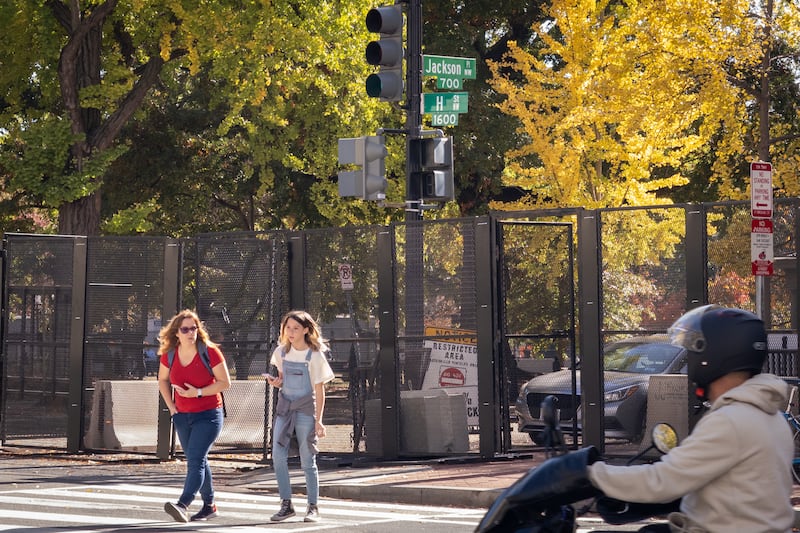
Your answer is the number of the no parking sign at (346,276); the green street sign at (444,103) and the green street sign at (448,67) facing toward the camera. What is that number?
3

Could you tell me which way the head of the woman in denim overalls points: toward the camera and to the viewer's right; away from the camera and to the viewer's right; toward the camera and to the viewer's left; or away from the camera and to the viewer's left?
toward the camera and to the viewer's left

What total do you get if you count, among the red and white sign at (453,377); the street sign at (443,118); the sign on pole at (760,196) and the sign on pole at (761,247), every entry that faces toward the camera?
4

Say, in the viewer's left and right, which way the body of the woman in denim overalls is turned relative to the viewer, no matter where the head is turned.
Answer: facing the viewer and to the left of the viewer

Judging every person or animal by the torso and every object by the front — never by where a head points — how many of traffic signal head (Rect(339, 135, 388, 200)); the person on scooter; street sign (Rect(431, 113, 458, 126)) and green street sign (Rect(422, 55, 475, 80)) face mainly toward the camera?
2

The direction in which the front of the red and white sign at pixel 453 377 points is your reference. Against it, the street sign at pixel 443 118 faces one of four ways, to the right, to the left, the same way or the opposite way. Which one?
the same way

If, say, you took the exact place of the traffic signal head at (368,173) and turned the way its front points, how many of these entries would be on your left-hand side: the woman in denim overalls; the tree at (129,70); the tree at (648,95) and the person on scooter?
2

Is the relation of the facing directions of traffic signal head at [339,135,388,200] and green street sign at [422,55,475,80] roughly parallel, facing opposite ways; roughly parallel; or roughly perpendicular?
roughly perpendicular

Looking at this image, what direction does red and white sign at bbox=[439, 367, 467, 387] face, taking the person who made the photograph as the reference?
facing the viewer

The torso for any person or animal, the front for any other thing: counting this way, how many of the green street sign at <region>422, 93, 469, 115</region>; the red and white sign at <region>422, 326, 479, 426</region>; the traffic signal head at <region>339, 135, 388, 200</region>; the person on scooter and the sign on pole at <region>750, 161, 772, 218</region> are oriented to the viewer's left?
2

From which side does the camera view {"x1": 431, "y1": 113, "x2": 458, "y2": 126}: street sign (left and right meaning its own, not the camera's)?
front
